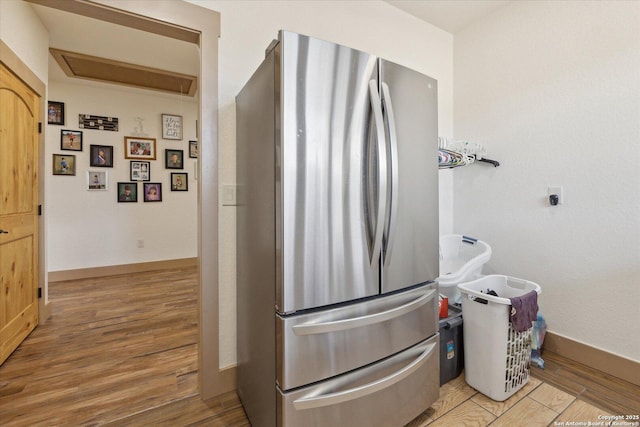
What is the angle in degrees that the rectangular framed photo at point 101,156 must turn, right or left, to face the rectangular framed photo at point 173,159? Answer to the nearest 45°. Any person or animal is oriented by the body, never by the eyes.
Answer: approximately 90° to its left

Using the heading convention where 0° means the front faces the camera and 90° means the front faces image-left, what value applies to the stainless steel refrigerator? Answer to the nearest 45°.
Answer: approximately 315°

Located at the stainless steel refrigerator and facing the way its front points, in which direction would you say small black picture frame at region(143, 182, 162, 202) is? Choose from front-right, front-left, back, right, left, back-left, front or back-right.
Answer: back

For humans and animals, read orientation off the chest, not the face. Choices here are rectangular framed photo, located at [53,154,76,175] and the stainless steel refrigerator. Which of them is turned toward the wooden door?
the rectangular framed photo

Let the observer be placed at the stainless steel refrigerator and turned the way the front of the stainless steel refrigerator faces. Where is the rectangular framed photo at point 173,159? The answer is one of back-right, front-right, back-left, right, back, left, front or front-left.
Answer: back
